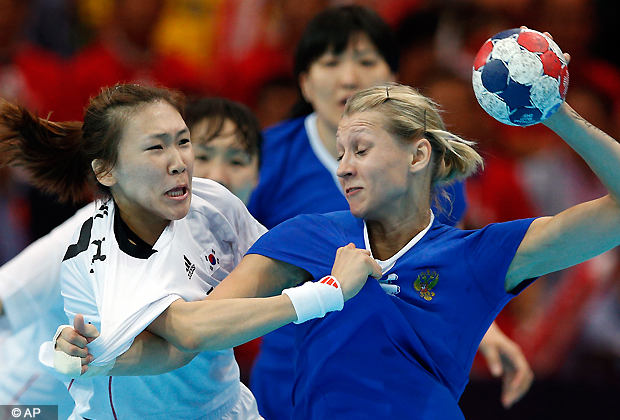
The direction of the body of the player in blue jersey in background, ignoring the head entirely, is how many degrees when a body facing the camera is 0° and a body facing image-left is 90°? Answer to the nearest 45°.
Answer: approximately 0°

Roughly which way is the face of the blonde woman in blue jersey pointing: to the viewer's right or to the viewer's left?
to the viewer's left

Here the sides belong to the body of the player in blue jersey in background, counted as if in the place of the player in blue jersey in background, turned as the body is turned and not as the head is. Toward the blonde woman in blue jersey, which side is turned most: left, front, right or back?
front

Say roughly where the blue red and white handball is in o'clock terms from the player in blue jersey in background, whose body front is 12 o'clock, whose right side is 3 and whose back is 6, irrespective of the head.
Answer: The blue red and white handball is roughly at 11 o'clock from the player in blue jersey in background.
